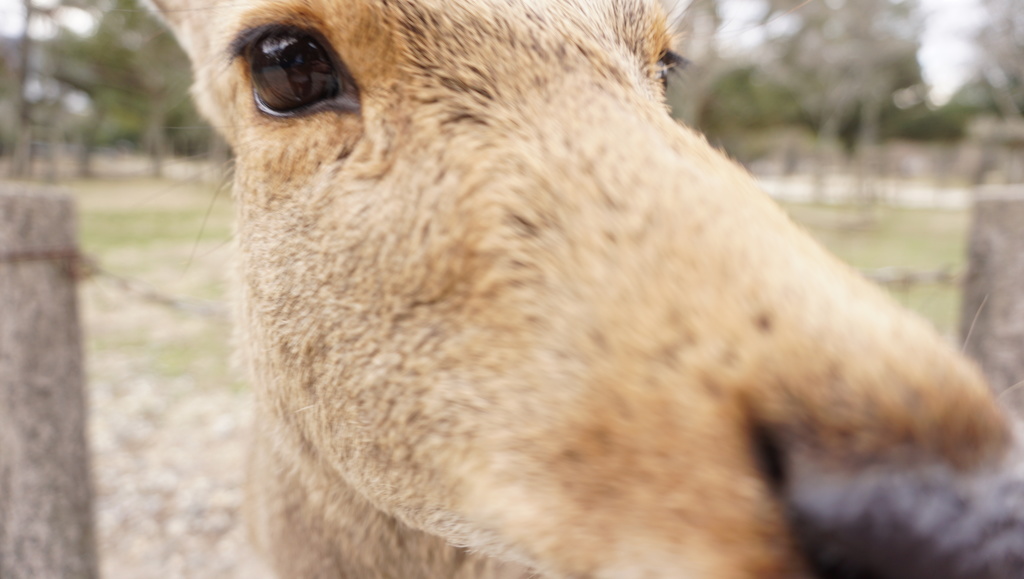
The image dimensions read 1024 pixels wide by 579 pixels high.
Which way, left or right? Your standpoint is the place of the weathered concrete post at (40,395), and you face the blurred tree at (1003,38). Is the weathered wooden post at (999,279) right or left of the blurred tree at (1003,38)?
right
